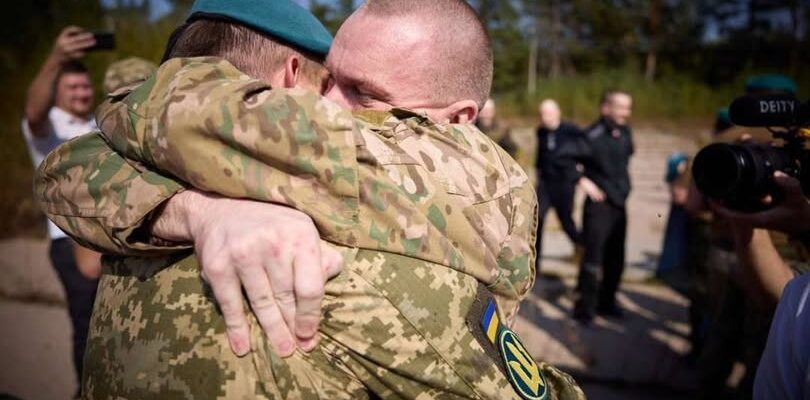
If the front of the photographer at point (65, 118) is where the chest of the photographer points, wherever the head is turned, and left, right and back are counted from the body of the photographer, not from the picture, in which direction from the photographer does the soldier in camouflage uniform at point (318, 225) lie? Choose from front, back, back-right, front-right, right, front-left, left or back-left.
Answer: front-right

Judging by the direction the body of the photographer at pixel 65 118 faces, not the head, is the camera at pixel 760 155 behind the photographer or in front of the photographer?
in front

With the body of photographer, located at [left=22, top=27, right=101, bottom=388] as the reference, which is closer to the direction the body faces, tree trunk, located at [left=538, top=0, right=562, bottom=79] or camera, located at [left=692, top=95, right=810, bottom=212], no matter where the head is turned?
the camera

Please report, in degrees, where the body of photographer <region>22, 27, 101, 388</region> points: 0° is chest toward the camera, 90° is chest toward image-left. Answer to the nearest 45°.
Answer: approximately 315°

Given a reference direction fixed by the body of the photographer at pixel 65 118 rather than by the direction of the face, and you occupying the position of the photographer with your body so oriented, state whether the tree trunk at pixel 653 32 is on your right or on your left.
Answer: on your left

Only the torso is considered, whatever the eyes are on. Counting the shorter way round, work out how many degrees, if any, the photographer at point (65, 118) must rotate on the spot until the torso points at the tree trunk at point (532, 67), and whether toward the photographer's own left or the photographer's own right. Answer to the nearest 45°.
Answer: approximately 90° to the photographer's own left

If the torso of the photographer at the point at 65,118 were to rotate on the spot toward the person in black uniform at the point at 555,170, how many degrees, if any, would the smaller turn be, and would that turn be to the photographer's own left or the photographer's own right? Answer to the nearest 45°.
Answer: approximately 45° to the photographer's own left
